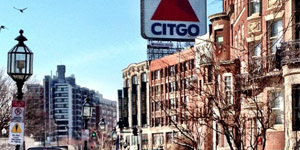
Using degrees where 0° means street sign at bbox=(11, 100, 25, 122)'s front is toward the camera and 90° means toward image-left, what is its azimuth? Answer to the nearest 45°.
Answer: approximately 0°

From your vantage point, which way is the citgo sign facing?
toward the camera

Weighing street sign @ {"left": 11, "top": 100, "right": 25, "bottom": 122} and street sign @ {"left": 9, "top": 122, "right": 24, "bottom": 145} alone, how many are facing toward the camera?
2

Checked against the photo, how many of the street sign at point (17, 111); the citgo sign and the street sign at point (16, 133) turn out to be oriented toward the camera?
3

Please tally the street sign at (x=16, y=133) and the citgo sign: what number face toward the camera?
2

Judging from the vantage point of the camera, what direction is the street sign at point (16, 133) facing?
facing the viewer
